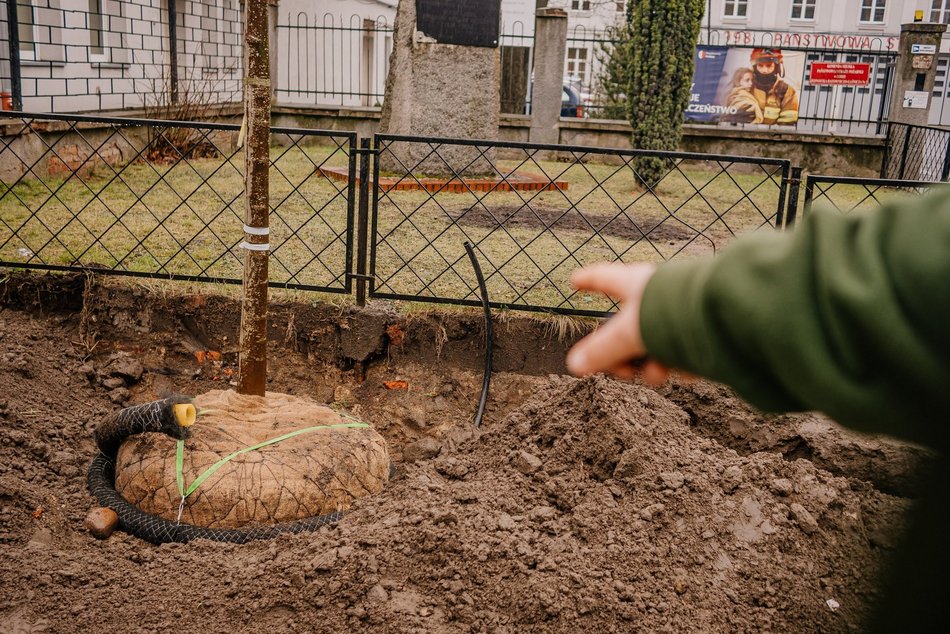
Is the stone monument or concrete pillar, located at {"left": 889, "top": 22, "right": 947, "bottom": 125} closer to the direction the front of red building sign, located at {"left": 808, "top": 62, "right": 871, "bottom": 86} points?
the stone monument

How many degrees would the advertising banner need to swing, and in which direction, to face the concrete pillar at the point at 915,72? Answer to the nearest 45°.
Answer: approximately 90° to its left

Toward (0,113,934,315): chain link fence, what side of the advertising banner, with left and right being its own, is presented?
front

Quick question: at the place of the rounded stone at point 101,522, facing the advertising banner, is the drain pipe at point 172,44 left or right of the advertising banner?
left

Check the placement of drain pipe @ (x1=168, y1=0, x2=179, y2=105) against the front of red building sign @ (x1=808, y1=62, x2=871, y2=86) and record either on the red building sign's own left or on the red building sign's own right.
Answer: on the red building sign's own right

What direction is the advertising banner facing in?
toward the camera

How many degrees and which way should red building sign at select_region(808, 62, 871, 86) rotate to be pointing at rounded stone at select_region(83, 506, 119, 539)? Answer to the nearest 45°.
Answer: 0° — it already faces it

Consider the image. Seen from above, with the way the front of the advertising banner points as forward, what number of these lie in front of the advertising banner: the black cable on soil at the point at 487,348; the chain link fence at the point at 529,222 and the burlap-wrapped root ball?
3

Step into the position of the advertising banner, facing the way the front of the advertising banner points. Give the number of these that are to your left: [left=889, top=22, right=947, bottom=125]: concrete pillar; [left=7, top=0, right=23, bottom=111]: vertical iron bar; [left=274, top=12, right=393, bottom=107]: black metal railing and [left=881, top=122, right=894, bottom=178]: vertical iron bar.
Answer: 2

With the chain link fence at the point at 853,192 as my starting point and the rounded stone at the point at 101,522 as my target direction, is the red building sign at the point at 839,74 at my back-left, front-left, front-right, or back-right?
back-right

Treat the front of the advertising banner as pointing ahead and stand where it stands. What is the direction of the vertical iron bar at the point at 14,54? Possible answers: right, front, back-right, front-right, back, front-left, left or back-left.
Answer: front-right

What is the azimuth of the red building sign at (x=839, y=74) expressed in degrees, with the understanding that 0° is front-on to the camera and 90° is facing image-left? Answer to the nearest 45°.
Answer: approximately 0°

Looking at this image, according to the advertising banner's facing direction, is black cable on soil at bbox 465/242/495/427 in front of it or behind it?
in front

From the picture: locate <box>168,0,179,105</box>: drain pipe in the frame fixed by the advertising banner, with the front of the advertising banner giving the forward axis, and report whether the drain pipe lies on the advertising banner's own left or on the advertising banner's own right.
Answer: on the advertising banner's own right

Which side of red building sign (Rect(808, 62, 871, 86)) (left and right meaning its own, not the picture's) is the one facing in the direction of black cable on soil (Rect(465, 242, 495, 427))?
front

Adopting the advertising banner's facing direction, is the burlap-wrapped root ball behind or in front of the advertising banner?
in front

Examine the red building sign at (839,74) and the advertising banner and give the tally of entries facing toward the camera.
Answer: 2
